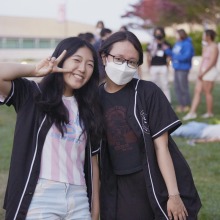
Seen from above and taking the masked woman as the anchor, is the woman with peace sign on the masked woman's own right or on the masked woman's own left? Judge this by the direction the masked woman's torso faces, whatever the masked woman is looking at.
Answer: on the masked woman's own right

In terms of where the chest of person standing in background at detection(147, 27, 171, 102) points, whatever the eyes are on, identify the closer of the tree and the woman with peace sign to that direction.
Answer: the woman with peace sign

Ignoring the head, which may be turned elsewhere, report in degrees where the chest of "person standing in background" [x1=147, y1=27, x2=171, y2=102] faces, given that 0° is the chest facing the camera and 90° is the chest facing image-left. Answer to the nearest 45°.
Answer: approximately 0°

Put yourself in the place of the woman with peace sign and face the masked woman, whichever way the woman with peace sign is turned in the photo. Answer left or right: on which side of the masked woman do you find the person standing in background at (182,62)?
left

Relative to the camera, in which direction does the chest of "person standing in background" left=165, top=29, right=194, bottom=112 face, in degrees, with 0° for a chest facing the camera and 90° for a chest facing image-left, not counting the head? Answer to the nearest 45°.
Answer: approximately 45°
